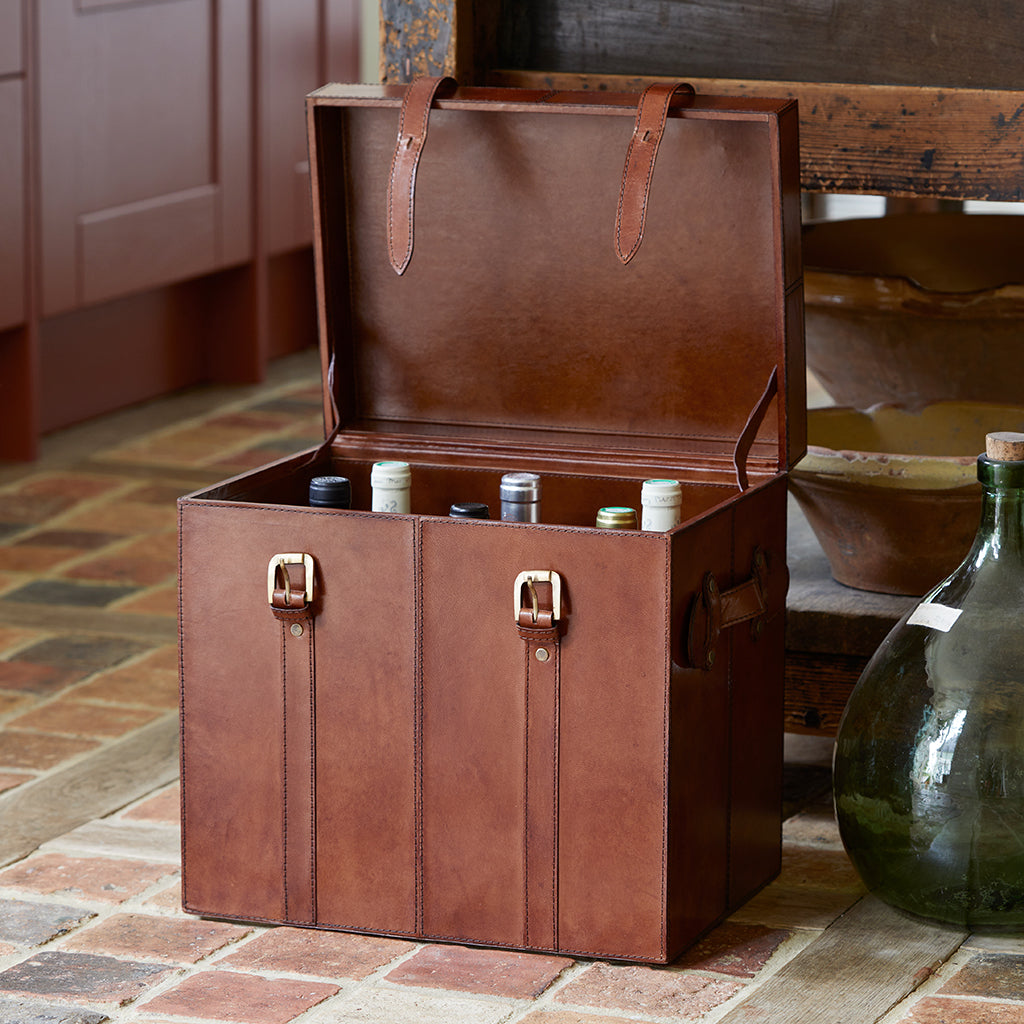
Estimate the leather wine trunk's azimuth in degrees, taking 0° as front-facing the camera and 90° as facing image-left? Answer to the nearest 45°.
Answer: approximately 0°

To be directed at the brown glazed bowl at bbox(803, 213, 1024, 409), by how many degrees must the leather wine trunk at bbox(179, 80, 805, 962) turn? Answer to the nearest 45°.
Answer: approximately 135° to its left
